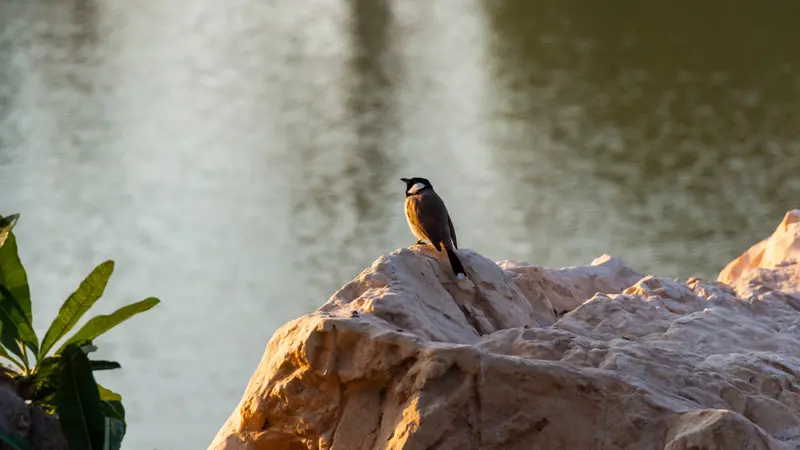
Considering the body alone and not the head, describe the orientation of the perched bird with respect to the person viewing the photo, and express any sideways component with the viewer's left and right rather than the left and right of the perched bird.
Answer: facing away from the viewer and to the left of the viewer

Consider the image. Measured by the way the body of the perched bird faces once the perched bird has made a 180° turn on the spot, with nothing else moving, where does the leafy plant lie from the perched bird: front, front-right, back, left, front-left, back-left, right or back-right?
right
